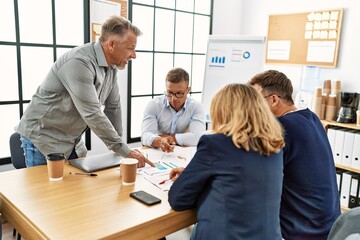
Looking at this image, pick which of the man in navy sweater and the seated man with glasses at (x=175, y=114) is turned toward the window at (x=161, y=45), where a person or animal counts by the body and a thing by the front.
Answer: the man in navy sweater

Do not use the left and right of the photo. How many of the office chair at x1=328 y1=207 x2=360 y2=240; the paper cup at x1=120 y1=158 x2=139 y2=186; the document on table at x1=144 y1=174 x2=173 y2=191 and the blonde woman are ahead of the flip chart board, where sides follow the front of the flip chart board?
4

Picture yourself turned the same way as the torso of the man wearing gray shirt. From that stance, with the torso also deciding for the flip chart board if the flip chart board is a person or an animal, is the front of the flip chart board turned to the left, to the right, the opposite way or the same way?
to the right

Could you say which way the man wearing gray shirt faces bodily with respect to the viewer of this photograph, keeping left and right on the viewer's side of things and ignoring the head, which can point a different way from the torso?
facing to the right of the viewer

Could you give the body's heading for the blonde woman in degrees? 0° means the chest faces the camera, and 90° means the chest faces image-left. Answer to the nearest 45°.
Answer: approximately 135°

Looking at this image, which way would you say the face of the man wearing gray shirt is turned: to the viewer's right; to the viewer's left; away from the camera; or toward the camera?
to the viewer's right

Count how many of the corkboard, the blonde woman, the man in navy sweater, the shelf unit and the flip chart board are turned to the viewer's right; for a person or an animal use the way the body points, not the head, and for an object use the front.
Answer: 0

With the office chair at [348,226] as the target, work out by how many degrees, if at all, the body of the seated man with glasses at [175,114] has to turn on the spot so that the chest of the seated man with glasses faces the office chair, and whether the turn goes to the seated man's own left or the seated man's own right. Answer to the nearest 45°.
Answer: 0° — they already face it

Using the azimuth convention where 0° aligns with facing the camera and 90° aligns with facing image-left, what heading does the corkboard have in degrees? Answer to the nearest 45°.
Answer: approximately 45°

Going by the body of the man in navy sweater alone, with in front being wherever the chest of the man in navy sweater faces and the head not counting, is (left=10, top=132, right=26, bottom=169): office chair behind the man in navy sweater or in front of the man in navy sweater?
in front

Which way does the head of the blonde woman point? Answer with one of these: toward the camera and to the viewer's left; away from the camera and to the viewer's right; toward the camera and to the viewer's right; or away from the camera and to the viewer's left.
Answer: away from the camera and to the viewer's left

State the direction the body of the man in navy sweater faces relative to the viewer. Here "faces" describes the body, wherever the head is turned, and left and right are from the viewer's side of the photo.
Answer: facing away from the viewer and to the left of the viewer

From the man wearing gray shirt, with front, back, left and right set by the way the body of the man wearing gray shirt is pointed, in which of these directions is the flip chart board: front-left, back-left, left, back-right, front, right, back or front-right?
front-left

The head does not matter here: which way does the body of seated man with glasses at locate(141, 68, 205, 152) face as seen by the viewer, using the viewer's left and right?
facing the viewer

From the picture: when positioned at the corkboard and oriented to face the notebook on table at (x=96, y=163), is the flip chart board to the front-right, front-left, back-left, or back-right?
front-right
